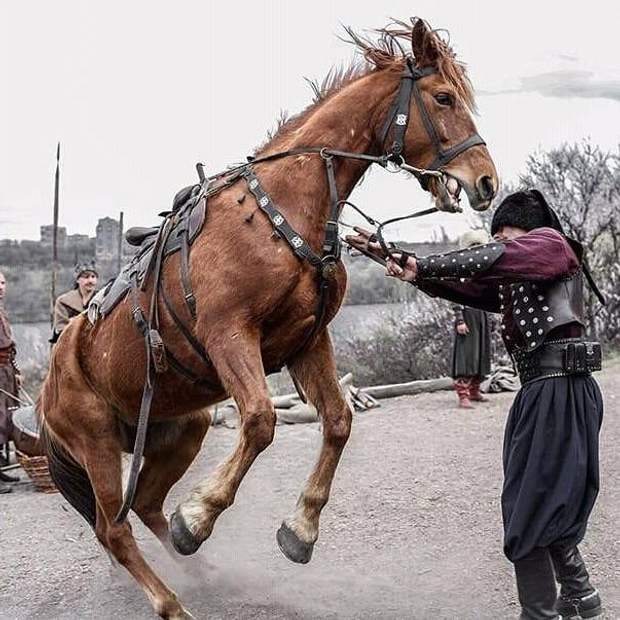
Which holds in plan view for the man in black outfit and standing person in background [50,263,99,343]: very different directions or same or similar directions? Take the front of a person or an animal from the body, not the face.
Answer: very different directions

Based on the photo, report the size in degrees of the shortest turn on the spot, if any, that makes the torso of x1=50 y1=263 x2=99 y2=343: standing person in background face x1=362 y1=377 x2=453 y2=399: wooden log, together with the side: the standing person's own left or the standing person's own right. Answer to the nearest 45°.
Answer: approximately 90° to the standing person's own left

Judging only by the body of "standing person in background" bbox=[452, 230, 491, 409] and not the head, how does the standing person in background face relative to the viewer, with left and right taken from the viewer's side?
facing the viewer and to the right of the viewer

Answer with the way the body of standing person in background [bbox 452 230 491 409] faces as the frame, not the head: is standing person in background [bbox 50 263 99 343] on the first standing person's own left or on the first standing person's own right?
on the first standing person's own right

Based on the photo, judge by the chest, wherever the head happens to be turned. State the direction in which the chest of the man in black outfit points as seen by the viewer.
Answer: to the viewer's left

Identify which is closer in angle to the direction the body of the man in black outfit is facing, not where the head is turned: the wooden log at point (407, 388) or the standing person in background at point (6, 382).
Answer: the standing person in background

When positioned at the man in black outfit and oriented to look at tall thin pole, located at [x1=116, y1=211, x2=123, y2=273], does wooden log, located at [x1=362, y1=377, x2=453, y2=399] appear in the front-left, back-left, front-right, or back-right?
front-right

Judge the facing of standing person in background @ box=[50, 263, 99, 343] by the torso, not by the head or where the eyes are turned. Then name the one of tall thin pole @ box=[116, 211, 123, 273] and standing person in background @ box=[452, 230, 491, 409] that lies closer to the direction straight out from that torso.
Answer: the standing person in background

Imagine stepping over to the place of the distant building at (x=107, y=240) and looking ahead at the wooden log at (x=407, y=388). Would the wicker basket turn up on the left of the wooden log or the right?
right

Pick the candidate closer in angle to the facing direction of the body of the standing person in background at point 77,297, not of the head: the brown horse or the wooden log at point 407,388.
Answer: the brown horse
